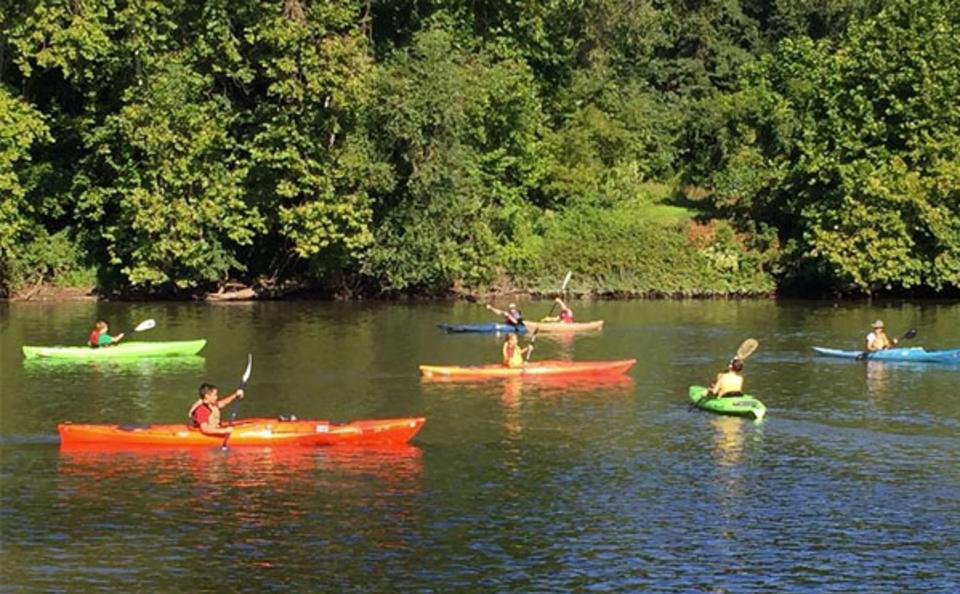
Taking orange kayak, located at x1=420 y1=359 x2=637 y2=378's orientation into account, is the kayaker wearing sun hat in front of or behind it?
in front

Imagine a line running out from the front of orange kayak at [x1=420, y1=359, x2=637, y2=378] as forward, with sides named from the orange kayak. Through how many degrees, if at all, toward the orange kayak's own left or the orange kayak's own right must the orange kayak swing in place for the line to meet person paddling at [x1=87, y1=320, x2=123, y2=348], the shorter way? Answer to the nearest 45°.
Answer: approximately 180°

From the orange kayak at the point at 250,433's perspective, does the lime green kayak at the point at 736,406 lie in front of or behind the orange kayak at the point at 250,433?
in front

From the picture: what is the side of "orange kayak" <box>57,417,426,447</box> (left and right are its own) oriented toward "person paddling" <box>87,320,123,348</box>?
left

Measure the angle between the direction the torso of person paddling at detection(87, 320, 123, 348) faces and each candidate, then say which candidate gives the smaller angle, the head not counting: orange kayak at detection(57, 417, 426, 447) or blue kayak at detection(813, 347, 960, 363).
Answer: the blue kayak

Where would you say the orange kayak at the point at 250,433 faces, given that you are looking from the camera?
facing to the right of the viewer

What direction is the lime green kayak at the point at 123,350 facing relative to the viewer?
to the viewer's right

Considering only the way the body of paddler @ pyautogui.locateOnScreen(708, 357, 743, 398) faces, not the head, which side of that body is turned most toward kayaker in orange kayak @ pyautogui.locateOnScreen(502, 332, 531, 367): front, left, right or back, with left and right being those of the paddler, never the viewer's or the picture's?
front

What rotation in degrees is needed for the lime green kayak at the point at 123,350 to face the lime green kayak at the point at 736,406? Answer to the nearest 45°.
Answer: approximately 45° to its right

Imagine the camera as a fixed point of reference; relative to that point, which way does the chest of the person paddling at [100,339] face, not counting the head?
to the viewer's right

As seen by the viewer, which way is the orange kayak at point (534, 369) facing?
to the viewer's right

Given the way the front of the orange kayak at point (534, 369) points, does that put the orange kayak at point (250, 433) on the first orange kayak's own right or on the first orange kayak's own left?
on the first orange kayak's own right

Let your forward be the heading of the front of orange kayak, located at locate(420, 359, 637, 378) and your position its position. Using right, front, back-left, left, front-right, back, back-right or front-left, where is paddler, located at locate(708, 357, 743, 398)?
front-right

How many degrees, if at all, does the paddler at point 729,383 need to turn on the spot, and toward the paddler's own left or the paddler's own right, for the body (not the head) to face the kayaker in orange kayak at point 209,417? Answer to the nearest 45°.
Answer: approximately 90° to the paddler's own left

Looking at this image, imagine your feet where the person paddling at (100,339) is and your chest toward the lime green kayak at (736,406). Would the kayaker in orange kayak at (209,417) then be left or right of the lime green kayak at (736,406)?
right

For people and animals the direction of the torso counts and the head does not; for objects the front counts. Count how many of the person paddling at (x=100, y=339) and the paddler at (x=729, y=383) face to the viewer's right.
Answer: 1

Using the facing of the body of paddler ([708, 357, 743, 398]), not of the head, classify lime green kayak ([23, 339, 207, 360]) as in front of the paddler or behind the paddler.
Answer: in front
